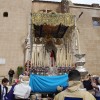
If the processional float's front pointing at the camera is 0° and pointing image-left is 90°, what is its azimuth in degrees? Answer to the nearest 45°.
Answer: approximately 0°

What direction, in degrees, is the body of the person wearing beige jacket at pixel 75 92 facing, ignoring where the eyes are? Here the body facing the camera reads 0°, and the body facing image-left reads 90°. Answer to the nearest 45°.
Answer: approximately 180°

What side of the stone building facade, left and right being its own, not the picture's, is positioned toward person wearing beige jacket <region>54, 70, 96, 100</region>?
front

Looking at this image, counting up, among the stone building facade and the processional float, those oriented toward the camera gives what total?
2

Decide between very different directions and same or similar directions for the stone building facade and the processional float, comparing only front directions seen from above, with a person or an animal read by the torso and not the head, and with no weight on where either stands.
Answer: same or similar directions

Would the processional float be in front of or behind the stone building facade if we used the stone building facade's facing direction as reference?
in front

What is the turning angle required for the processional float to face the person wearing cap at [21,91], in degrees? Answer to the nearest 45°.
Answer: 0° — it already faces them

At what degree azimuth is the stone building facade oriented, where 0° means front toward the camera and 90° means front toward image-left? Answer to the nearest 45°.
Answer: approximately 0°

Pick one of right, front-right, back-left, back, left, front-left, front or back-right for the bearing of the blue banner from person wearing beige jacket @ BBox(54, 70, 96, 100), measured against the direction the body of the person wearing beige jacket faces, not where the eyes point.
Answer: front

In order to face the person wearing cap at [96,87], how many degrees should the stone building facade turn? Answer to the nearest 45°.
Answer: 0° — it already faces them

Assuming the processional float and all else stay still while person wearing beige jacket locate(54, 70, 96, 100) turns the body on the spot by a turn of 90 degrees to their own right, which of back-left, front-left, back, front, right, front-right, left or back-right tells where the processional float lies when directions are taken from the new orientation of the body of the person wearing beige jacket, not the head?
left

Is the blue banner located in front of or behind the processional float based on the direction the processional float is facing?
in front
